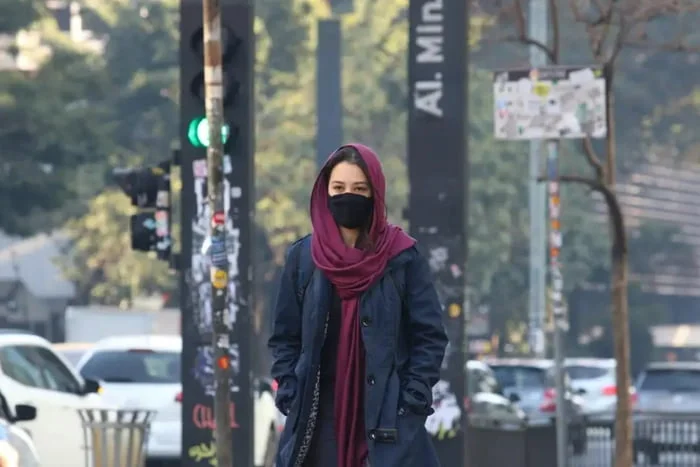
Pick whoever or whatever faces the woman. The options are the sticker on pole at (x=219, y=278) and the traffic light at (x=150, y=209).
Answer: the sticker on pole

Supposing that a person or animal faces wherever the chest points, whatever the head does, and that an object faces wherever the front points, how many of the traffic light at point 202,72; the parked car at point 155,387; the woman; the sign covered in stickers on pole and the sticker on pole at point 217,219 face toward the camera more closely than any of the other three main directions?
4

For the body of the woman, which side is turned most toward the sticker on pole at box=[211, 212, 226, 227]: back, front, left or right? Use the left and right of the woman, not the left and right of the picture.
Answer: back

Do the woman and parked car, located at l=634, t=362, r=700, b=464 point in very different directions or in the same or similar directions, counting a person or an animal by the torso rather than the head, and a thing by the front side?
very different directions

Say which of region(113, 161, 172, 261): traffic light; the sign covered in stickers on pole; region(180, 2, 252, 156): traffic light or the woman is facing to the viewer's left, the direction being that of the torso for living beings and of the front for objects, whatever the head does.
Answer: region(113, 161, 172, 261): traffic light

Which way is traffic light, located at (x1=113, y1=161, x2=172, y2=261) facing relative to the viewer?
to the viewer's left
